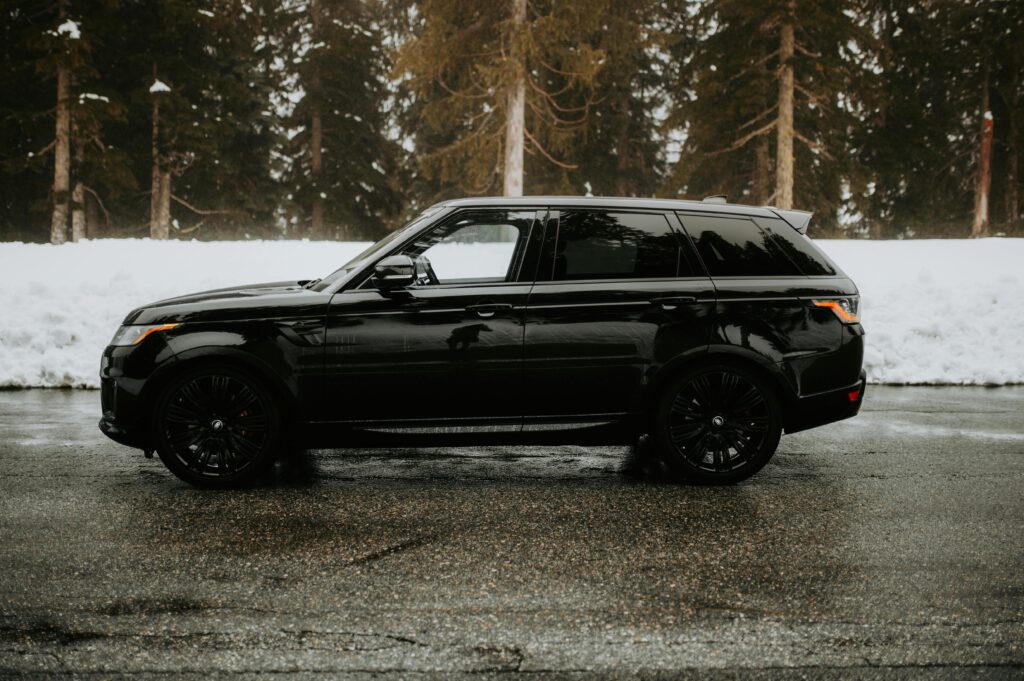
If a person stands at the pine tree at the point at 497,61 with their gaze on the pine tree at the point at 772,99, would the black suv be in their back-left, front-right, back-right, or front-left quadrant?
back-right

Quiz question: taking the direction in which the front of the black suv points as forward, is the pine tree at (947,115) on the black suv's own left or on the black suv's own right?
on the black suv's own right

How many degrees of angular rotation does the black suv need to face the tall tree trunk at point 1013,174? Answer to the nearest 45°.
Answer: approximately 135° to its right

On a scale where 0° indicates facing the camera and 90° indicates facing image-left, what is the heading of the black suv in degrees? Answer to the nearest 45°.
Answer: approximately 90°

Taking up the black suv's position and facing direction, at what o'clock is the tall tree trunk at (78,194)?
The tall tree trunk is roughly at 2 o'clock from the black suv.

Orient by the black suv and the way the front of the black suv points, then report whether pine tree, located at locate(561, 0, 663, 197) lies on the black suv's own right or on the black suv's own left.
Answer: on the black suv's own right

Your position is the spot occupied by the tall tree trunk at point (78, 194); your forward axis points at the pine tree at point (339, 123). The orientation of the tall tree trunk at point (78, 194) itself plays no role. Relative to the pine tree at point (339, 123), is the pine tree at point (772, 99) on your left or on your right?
right

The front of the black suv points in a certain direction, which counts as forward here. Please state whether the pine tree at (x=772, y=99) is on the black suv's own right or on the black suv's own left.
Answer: on the black suv's own right

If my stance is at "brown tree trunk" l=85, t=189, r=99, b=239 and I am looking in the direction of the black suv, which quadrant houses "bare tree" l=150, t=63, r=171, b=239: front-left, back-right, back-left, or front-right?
front-left

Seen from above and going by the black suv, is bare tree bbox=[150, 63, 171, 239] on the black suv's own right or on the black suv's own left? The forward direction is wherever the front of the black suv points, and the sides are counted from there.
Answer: on the black suv's own right

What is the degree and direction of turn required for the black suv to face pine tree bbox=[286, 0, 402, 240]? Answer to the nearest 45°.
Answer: approximately 90° to its right

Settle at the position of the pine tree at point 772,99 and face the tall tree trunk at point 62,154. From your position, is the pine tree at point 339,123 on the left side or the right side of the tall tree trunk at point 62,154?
right
